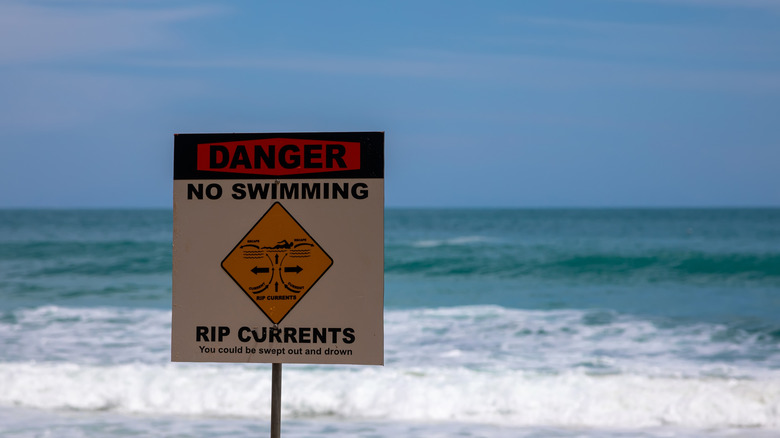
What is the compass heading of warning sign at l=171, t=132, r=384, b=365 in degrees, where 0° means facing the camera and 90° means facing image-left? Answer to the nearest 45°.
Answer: approximately 0°
